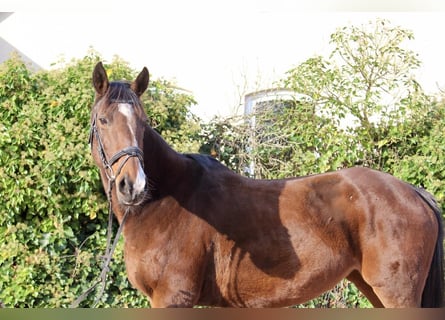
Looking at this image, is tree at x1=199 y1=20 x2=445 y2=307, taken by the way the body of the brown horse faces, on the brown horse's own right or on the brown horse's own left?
on the brown horse's own right

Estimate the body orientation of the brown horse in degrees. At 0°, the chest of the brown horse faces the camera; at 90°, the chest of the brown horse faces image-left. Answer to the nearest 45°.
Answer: approximately 90°
